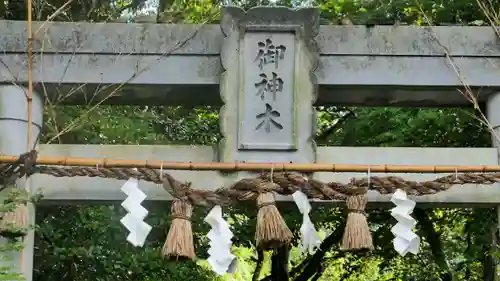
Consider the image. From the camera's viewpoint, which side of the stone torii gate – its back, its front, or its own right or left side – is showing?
front
